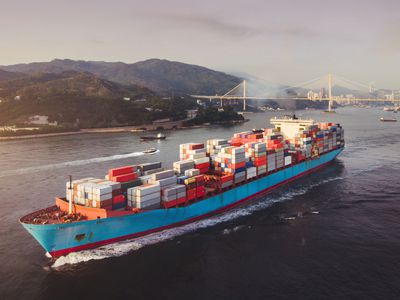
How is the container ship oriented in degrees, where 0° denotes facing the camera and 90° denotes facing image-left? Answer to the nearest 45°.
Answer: approximately 45°

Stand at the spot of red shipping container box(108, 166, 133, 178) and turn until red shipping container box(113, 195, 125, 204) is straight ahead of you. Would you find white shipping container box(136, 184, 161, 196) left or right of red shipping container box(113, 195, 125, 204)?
left
